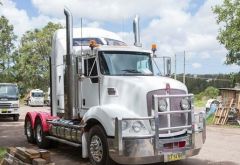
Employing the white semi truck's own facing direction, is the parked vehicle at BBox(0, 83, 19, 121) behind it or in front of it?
behind

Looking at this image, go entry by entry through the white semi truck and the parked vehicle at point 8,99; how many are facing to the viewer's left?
0

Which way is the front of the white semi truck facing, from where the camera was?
facing the viewer and to the right of the viewer

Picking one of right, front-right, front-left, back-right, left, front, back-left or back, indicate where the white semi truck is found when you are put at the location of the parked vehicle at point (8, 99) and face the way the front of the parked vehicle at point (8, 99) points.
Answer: front

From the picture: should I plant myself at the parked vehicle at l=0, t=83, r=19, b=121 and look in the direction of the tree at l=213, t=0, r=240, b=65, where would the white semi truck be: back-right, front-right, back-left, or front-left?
front-right

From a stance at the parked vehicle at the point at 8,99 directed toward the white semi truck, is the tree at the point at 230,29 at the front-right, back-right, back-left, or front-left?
front-left

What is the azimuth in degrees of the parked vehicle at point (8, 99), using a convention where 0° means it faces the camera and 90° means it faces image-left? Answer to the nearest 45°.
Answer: approximately 0°

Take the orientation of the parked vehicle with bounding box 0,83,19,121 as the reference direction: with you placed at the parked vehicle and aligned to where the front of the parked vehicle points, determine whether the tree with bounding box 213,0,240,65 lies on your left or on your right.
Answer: on your left

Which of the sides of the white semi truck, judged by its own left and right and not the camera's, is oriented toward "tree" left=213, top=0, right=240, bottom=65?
left
